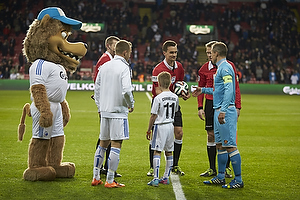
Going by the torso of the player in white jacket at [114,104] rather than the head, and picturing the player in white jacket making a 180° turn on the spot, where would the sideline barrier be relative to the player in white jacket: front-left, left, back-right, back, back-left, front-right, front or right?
back-right

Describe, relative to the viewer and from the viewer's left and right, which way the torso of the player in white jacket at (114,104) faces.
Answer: facing away from the viewer and to the right of the viewer

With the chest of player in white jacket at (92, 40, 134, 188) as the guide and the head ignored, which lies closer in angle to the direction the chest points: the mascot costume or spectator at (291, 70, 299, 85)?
the spectator

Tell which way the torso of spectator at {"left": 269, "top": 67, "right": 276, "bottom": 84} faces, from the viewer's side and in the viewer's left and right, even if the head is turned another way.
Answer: facing the viewer

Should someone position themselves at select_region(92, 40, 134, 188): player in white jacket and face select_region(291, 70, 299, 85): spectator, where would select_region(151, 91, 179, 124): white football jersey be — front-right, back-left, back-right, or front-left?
front-right

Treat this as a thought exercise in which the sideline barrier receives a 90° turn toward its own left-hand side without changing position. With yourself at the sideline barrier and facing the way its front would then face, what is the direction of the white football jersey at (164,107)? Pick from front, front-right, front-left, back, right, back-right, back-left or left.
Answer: right

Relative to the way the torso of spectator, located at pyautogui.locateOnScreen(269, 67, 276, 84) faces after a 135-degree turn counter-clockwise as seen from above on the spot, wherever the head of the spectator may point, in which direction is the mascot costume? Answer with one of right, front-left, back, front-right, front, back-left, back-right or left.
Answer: back-right

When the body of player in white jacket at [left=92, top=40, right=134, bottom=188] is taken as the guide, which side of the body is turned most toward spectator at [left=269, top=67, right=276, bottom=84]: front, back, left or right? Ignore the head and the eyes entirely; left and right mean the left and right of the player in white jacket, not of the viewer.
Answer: front

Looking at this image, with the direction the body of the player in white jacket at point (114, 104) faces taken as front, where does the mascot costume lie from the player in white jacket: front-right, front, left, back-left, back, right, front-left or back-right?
left

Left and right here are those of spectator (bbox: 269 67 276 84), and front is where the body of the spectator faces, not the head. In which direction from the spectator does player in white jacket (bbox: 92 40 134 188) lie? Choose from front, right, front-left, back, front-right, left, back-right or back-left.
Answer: front

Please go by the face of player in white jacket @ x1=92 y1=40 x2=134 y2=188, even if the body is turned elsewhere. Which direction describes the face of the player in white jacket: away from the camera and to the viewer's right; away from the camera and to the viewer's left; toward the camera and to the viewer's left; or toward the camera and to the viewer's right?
away from the camera and to the viewer's right

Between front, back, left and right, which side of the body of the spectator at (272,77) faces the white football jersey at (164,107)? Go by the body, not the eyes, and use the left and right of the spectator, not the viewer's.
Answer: front

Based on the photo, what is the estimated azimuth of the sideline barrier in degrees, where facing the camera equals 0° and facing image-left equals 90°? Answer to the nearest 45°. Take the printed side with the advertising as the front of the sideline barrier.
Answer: approximately 0°
